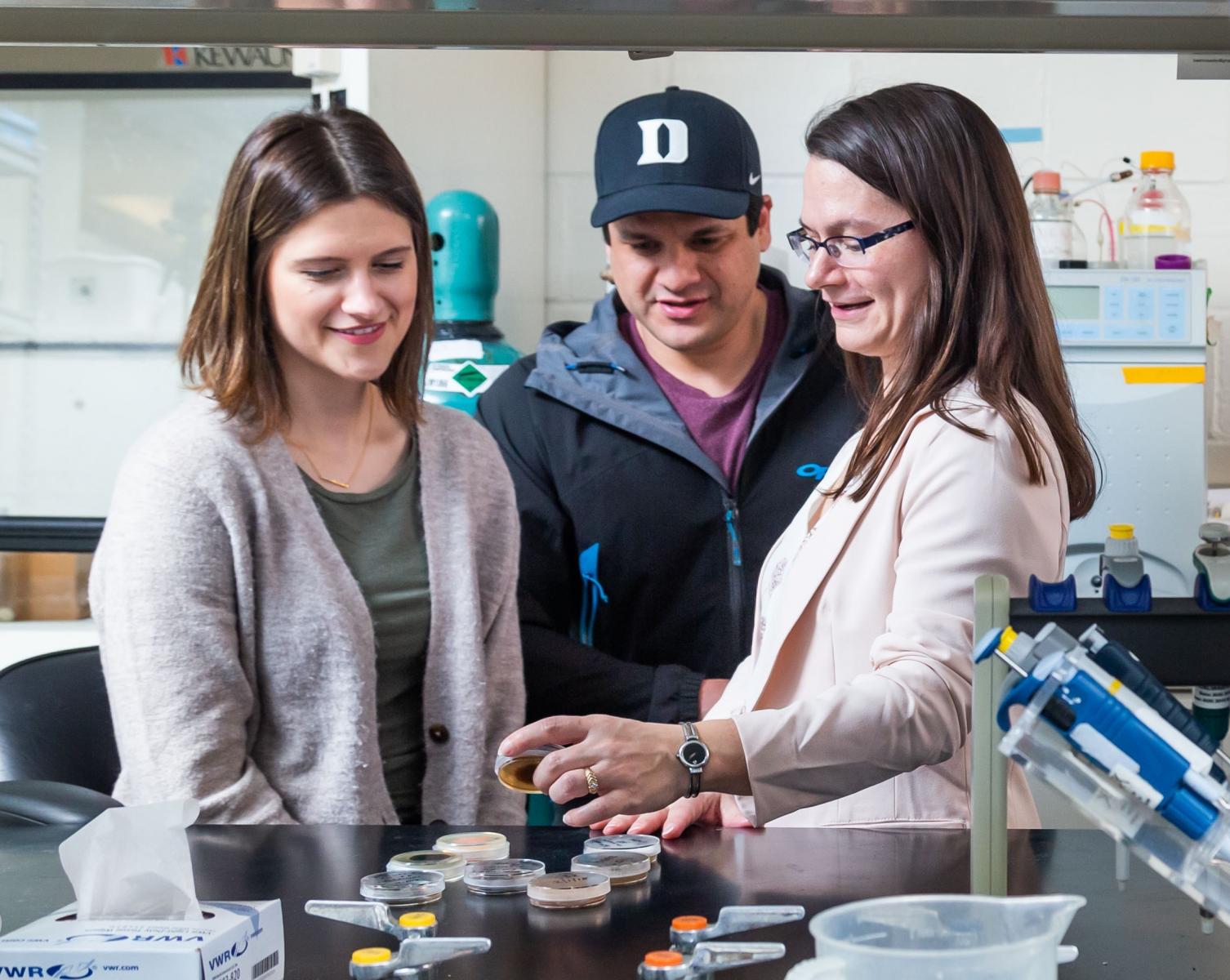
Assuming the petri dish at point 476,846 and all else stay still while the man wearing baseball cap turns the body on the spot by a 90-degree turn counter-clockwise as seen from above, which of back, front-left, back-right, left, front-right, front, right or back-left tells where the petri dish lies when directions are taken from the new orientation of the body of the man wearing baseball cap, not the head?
right

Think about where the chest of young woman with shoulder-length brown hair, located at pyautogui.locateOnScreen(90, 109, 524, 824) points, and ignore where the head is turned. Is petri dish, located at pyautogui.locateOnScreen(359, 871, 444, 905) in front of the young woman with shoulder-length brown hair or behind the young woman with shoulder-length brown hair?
in front

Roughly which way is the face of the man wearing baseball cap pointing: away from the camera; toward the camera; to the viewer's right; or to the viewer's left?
toward the camera

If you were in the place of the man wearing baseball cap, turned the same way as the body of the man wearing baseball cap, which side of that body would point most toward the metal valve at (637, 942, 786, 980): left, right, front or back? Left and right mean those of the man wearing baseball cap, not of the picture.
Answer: front

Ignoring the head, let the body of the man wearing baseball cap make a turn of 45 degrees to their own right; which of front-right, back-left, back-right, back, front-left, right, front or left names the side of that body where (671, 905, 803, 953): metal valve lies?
front-left

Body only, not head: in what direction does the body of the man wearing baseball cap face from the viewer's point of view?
toward the camera

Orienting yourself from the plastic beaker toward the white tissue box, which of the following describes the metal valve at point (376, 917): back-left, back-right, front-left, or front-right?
front-right

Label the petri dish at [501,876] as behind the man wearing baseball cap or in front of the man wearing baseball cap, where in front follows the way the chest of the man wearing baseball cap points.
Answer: in front

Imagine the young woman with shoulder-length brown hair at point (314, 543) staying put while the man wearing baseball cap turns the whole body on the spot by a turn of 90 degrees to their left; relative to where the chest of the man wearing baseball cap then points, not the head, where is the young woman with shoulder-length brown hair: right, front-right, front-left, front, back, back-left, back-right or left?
back-right

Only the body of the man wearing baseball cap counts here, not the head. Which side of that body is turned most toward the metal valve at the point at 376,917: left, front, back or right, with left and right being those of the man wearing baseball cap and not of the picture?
front

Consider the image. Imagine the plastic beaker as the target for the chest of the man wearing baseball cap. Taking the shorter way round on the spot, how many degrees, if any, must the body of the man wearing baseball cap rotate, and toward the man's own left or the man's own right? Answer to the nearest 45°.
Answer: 0° — they already face it

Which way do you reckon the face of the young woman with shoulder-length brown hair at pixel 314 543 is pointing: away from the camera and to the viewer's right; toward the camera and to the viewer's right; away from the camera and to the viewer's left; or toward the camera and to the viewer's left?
toward the camera and to the viewer's right
